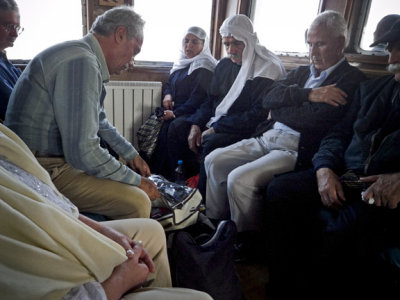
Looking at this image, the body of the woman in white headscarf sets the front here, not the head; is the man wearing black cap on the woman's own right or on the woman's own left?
on the woman's own left

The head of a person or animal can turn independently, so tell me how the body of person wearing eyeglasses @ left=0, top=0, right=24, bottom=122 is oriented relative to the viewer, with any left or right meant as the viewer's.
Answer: facing the viewer and to the right of the viewer

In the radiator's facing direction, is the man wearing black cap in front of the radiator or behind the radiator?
in front

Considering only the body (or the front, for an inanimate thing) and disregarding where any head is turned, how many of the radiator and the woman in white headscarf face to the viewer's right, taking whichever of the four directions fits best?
0

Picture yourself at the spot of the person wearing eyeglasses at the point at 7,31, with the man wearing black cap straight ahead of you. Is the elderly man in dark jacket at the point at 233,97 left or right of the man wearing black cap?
left

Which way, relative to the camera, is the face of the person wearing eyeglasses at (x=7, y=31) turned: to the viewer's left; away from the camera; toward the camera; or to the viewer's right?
to the viewer's right

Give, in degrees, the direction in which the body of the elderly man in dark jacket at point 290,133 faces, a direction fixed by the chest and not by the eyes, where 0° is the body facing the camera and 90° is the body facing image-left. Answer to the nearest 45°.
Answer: approximately 45°
